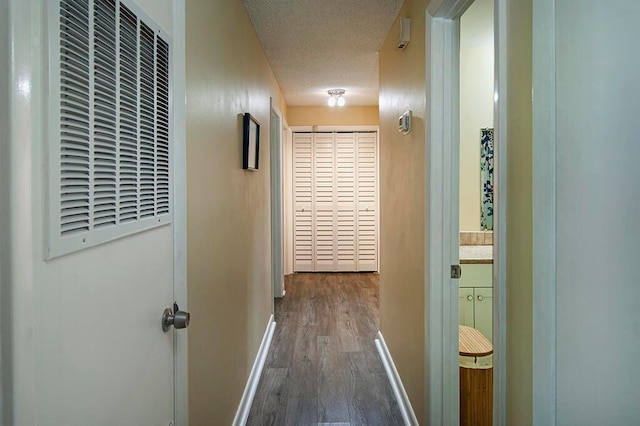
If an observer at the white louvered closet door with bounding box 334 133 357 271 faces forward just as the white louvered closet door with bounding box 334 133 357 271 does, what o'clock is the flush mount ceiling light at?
The flush mount ceiling light is roughly at 12 o'clock from the white louvered closet door.

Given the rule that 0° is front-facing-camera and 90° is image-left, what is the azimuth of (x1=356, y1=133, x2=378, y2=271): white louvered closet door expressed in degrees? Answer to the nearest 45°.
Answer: approximately 0°

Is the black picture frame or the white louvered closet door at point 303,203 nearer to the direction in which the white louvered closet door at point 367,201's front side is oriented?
the black picture frame

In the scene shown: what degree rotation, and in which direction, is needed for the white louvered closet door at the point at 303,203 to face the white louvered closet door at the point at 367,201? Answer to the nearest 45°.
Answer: approximately 90° to its left

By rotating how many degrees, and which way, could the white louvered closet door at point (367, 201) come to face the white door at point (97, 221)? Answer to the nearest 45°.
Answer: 0° — it already faces it
